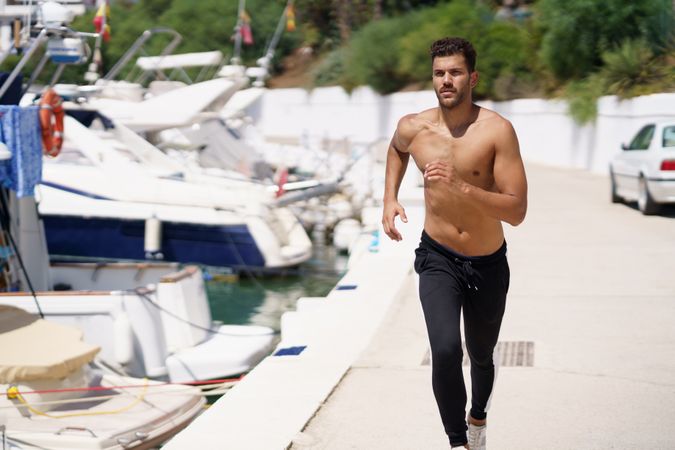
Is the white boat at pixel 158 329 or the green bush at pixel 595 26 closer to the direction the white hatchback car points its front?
the green bush

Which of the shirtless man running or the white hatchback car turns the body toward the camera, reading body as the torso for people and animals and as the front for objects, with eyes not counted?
the shirtless man running

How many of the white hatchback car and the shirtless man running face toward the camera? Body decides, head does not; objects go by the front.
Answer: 1

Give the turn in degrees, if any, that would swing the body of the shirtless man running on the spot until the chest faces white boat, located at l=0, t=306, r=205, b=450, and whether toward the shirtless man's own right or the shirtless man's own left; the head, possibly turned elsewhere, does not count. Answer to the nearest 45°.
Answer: approximately 135° to the shirtless man's own right

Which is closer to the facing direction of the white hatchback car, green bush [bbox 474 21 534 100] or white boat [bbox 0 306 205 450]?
the green bush

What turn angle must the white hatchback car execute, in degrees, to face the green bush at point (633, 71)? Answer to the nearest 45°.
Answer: approximately 45° to its right

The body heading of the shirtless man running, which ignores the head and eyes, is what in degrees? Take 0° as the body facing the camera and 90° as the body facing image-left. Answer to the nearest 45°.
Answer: approximately 0°

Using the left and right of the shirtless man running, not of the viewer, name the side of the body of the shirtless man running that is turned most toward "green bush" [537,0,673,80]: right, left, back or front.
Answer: back

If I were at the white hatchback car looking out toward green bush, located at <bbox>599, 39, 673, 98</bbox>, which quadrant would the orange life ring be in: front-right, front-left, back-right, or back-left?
back-left

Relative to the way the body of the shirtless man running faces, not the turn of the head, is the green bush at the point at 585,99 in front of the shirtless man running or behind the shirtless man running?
behind

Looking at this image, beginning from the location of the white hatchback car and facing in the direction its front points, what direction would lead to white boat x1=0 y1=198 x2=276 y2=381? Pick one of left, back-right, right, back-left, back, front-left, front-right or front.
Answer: left

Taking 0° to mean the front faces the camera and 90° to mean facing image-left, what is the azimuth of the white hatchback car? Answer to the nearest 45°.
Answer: approximately 135°

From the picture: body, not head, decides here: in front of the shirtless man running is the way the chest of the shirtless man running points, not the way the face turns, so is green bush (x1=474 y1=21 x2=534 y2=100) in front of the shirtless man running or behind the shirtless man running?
behind

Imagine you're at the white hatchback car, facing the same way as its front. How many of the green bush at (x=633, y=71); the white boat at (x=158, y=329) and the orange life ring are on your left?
2

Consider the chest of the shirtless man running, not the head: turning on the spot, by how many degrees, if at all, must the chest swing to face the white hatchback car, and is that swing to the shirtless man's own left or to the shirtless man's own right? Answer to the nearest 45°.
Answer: approximately 180°
